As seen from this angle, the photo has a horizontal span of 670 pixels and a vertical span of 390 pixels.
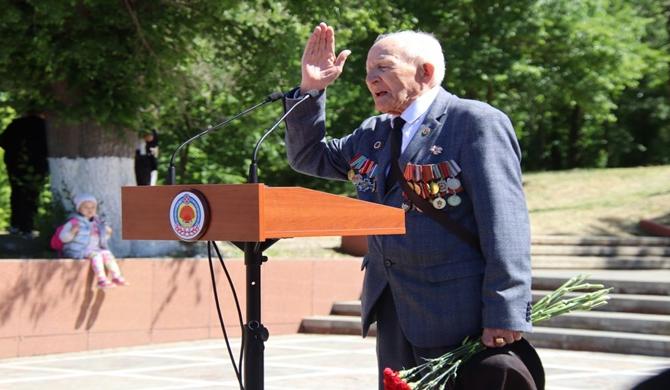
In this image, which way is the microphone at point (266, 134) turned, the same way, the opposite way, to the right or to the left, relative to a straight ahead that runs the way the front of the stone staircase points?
to the left

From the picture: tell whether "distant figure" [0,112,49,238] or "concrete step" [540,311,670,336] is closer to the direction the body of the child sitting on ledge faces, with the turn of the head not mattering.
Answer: the concrete step

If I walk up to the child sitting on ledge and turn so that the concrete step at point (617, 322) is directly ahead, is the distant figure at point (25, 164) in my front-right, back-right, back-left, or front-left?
back-left

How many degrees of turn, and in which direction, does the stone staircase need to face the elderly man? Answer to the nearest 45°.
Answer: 0° — it already faces them

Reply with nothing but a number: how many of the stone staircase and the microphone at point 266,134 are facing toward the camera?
1

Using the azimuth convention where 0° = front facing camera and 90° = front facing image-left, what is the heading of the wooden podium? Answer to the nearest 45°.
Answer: approximately 45°

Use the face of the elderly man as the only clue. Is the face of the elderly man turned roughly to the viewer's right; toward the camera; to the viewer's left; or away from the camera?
to the viewer's left

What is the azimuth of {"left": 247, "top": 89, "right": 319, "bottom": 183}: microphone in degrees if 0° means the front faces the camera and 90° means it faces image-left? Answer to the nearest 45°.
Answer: approximately 270°
